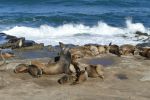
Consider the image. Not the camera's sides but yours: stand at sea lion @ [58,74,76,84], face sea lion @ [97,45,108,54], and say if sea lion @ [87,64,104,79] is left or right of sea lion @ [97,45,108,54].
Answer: right

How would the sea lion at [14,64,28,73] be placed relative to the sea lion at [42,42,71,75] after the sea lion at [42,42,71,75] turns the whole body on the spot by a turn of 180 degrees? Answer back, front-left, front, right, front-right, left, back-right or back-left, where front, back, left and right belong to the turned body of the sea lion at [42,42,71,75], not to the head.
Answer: front

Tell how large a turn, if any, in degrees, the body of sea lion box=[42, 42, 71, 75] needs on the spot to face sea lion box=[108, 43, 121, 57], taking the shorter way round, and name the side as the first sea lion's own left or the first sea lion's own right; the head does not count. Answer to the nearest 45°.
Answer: approximately 45° to the first sea lion's own left
